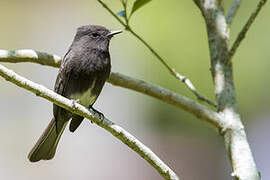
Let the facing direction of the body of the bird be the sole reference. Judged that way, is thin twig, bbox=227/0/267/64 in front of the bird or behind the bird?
in front

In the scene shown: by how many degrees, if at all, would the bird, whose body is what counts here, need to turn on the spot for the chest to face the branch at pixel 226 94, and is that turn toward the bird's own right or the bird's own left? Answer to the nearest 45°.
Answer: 0° — it already faces it

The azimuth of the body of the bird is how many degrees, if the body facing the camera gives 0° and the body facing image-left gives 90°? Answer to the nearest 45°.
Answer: approximately 315°
